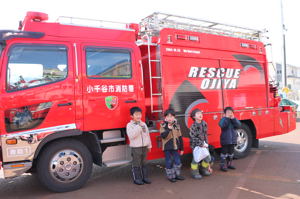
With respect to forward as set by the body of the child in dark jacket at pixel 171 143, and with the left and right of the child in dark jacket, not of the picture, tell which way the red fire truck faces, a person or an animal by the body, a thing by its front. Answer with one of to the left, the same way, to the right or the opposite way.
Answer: to the right

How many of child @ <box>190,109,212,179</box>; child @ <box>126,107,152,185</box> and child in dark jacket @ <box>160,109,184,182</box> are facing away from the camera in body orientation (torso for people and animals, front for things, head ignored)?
0

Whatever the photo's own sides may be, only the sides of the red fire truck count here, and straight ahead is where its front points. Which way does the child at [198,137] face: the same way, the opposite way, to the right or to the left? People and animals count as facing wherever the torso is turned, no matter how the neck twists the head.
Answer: to the left

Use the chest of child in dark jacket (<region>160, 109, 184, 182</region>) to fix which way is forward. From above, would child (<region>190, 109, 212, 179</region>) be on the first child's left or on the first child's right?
on the first child's left

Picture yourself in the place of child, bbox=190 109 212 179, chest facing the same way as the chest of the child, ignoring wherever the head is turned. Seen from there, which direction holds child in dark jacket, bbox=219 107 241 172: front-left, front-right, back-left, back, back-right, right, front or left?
left

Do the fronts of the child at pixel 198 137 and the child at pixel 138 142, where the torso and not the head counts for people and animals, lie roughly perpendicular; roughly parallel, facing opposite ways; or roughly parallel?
roughly parallel

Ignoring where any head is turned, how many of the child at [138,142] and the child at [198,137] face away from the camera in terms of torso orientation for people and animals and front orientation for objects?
0

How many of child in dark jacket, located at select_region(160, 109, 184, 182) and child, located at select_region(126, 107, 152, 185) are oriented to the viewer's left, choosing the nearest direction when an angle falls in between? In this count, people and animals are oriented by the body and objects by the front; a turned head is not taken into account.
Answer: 0

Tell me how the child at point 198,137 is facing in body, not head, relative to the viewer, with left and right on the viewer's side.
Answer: facing the viewer and to the right of the viewer

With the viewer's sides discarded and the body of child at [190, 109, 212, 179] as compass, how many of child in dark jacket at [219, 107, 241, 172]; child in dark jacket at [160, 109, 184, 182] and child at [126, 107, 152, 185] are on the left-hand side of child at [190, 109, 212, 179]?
1

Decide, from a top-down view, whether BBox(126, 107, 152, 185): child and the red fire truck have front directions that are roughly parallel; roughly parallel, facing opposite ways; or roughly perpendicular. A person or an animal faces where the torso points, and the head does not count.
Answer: roughly perpendicular

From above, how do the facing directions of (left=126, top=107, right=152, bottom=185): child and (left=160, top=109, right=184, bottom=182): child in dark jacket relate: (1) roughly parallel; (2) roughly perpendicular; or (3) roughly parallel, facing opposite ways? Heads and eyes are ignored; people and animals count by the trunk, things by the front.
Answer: roughly parallel
